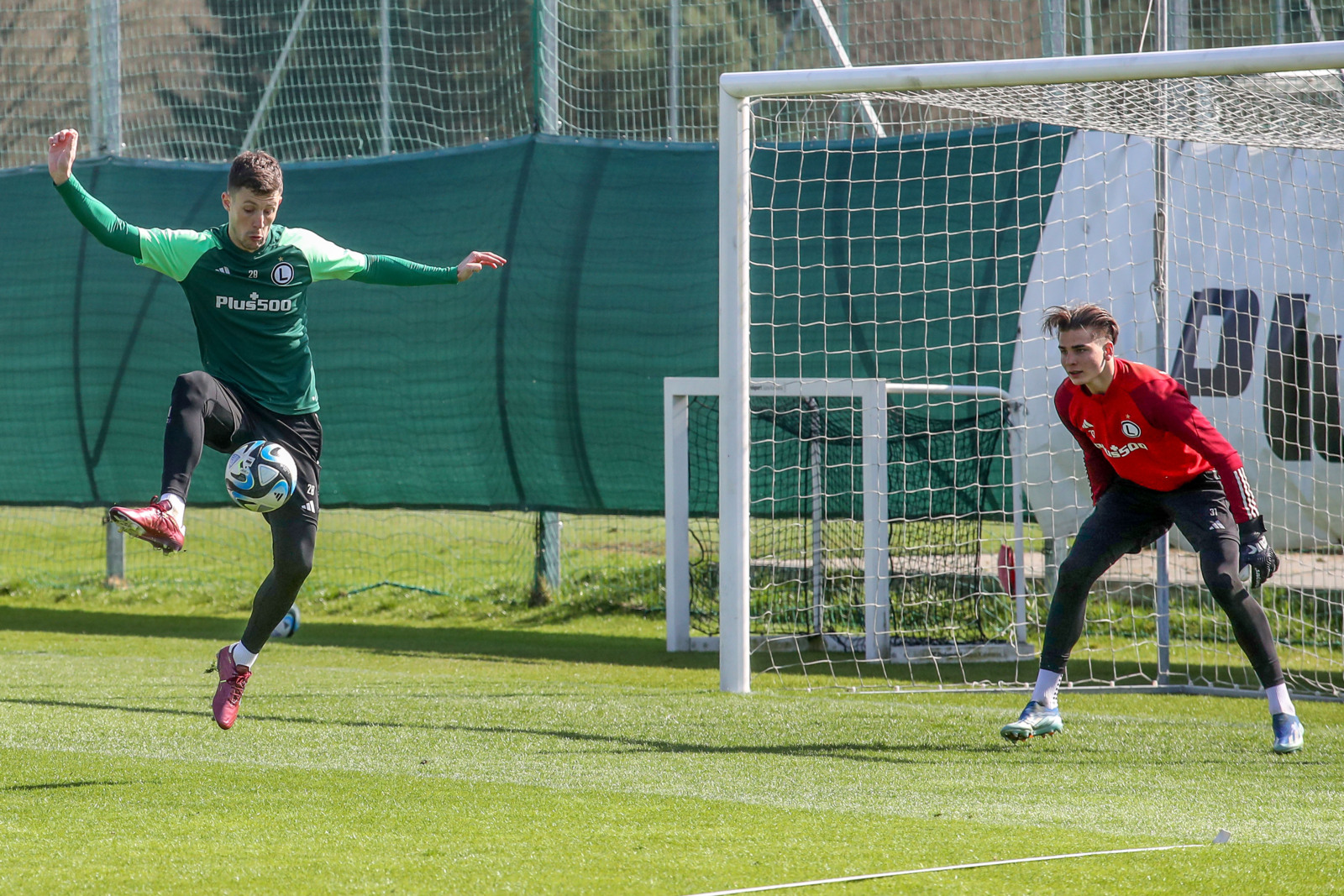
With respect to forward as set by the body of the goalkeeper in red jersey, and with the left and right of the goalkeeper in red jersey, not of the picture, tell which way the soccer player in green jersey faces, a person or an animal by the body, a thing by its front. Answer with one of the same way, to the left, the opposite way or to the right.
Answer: to the left

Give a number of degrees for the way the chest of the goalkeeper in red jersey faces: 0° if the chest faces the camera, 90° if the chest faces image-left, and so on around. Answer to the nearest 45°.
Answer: approximately 45°

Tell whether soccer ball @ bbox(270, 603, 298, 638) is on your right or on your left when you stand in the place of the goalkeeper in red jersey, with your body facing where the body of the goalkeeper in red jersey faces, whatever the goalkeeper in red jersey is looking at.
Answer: on your right

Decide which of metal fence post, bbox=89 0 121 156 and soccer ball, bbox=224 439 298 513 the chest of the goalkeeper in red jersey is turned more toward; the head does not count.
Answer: the soccer ball

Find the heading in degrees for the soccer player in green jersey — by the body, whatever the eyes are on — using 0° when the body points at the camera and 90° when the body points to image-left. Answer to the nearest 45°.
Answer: approximately 0°

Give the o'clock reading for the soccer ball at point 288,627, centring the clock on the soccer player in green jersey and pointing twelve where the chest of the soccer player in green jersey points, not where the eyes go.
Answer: The soccer ball is roughly at 6 o'clock from the soccer player in green jersey.

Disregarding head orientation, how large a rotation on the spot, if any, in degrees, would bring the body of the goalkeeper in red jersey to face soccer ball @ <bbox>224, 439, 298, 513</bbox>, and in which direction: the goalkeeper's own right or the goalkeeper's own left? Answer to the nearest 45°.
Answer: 0° — they already face it

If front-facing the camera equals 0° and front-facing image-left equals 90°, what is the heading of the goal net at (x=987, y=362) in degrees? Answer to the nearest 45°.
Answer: approximately 45°

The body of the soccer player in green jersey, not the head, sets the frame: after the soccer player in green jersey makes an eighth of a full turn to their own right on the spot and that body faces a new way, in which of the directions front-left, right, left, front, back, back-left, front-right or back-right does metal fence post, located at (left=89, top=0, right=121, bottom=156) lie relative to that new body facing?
back-right
